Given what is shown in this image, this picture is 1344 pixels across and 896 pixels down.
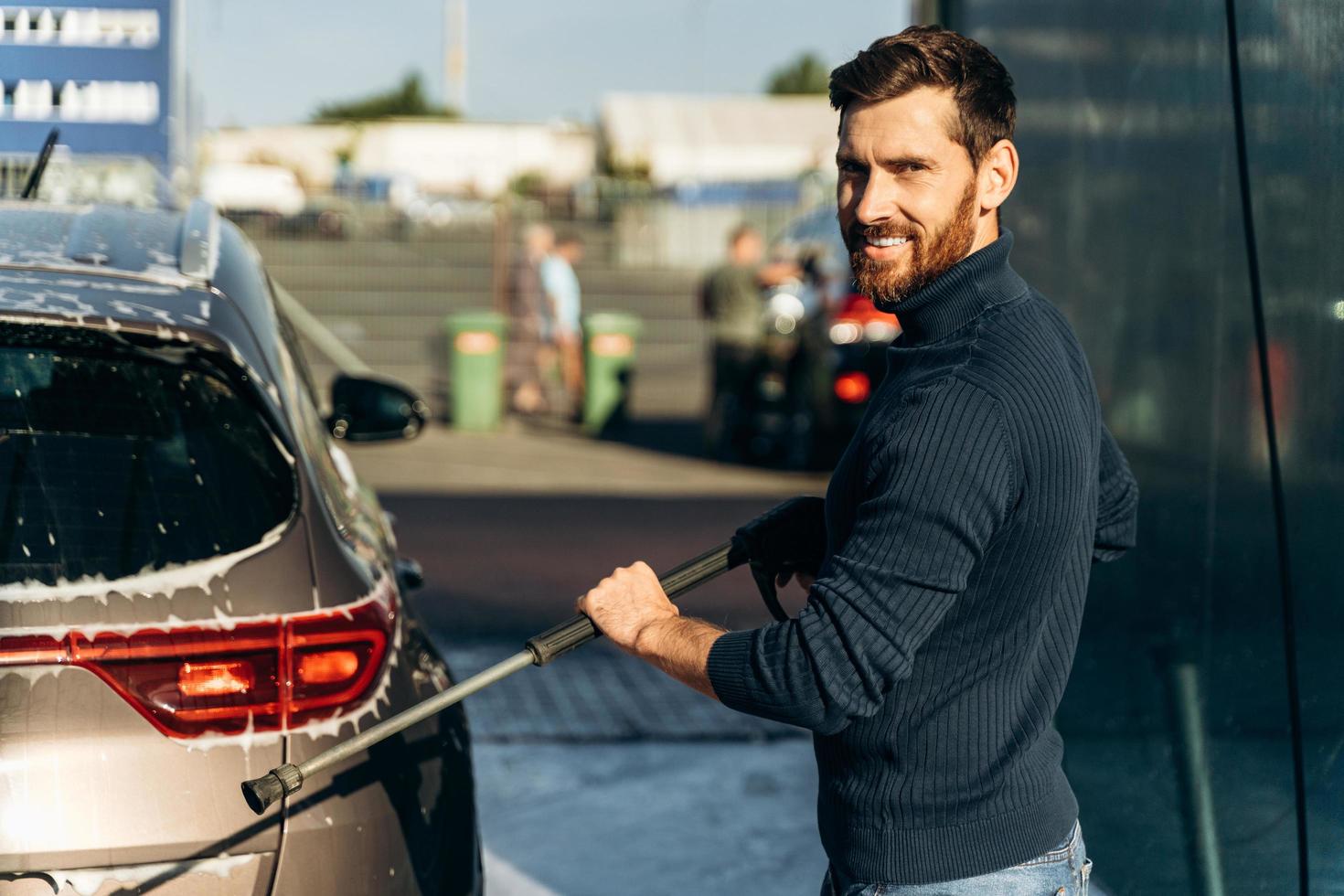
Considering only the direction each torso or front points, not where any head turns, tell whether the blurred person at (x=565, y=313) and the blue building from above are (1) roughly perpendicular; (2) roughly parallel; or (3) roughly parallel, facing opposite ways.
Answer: roughly perpendicular

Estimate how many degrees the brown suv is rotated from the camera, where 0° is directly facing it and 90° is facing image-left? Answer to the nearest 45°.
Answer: approximately 180°

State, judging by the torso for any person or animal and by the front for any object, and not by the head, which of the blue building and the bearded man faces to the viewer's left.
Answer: the bearded man

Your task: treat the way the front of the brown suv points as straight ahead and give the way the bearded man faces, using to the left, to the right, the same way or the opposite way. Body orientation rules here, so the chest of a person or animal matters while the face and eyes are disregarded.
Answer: to the left

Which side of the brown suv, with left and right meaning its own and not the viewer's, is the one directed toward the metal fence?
front

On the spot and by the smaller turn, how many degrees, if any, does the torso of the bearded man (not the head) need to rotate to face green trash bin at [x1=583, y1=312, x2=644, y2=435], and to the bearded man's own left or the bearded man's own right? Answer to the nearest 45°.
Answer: approximately 90° to the bearded man's own right

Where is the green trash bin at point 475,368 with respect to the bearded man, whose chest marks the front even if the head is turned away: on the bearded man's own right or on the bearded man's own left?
on the bearded man's own right

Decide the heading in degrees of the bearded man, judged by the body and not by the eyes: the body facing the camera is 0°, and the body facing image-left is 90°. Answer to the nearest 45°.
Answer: approximately 90°

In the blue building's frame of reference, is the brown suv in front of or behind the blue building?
in front

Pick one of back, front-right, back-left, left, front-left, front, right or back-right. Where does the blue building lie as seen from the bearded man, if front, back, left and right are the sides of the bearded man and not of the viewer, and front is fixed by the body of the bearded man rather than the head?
front-right
